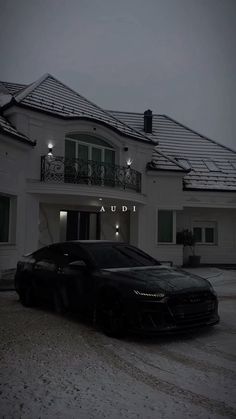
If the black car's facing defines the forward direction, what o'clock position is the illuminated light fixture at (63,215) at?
The illuminated light fixture is roughly at 7 o'clock from the black car.

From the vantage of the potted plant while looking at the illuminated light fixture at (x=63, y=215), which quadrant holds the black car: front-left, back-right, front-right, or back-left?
front-left

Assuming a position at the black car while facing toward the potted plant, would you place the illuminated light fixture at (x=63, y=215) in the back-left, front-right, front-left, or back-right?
front-left

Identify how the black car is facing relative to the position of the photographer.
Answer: facing the viewer and to the right of the viewer

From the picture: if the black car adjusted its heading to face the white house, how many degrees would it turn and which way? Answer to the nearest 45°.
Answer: approximately 135° to its left

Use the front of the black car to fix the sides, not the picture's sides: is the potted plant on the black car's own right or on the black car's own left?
on the black car's own left
